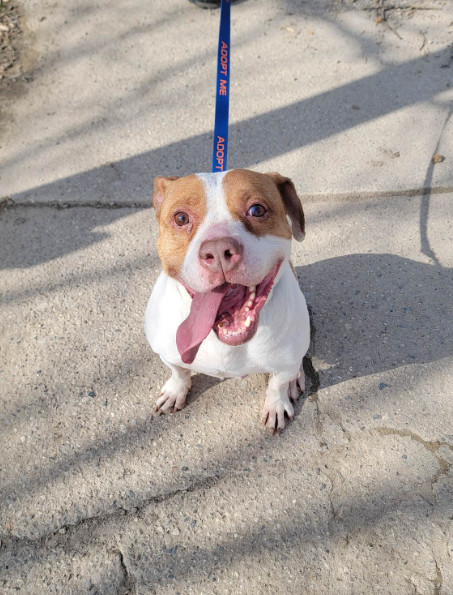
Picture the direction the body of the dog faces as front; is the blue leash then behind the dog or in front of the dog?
behind

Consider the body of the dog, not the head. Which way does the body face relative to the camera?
toward the camera
